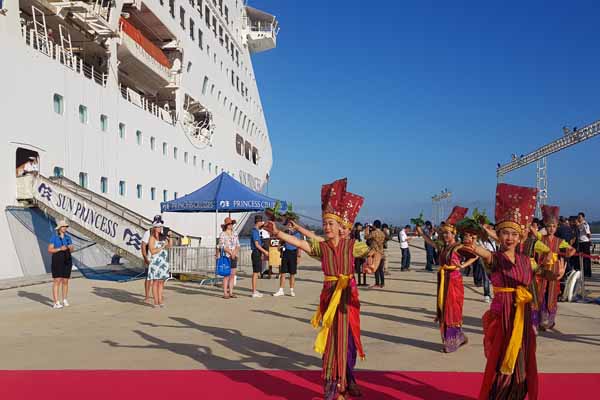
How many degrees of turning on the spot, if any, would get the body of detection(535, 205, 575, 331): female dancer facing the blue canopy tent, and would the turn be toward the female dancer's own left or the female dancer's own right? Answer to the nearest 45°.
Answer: approximately 135° to the female dancer's own right

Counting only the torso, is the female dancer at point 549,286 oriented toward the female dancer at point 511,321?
yes

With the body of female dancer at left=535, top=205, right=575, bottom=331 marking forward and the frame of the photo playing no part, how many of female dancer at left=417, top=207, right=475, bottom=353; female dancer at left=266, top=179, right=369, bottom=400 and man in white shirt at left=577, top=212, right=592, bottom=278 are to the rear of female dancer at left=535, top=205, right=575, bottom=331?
1

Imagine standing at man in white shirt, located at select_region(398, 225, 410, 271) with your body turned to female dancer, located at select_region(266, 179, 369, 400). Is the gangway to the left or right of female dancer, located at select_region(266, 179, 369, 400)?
right

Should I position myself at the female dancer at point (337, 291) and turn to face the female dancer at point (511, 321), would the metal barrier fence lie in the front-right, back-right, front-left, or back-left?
back-left

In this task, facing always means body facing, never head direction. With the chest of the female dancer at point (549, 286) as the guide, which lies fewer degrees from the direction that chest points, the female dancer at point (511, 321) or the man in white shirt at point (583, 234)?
the female dancer

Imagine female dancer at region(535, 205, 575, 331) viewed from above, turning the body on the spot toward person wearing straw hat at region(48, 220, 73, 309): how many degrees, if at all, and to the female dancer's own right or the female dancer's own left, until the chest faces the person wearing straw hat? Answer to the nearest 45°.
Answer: approximately 90° to the female dancer's own right

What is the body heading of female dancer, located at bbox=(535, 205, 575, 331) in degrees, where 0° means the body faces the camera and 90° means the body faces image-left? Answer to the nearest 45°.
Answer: approximately 0°

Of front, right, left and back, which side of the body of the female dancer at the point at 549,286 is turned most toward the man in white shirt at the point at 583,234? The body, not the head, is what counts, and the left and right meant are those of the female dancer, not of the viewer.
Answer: back

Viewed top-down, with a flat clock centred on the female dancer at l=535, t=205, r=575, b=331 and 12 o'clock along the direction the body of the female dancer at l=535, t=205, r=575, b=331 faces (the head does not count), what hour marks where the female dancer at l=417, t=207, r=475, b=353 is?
the female dancer at l=417, t=207, r=475, b=353 is roughly at 1 o'clock from the female dancer at l=535, t=205, r=575, b=331.

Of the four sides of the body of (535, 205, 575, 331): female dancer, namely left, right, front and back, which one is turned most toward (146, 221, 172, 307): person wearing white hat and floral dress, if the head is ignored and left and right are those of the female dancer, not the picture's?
right
